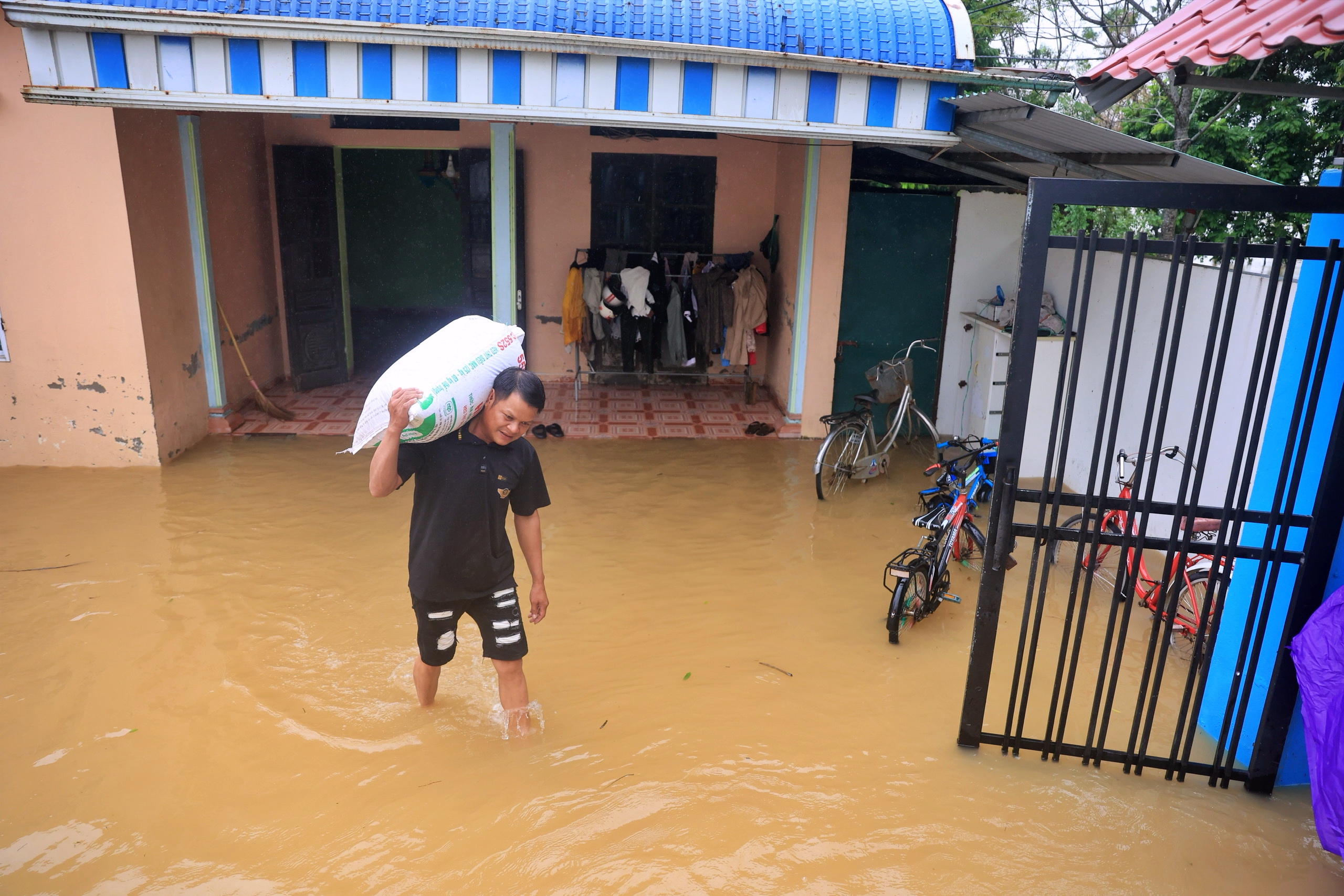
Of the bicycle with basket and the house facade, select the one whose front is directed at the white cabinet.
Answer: the bicycle with basket

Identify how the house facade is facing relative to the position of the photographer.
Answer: facing the viewer

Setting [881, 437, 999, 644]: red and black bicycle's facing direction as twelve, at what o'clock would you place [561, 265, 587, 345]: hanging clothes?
The hanging clothes is roughly at 9 o'clock from the red and black bicycle.

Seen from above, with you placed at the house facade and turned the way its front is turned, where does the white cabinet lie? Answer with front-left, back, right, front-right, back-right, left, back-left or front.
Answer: left

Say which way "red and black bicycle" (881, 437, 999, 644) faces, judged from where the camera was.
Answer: facing away from the viewer and to the right of the viewer

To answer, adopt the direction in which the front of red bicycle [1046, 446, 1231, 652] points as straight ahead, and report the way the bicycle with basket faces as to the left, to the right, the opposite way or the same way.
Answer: to the right

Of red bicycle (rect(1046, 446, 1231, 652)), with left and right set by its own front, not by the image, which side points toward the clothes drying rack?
front

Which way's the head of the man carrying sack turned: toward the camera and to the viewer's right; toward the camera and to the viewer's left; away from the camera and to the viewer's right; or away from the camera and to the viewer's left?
toward the camera and to the viewer's right

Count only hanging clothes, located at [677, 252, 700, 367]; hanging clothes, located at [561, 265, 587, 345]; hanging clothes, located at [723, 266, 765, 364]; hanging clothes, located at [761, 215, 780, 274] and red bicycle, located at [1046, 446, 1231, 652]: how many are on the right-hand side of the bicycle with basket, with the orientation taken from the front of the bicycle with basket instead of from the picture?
1

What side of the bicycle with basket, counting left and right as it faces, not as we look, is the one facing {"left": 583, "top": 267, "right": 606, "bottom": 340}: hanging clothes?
left

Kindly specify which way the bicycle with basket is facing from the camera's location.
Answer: facing away from the viewer and to the right of the viewer

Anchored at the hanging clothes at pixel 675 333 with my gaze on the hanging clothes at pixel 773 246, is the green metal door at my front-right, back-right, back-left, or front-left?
front-right

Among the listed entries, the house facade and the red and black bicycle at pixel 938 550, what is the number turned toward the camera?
1

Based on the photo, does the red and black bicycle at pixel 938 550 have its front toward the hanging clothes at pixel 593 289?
no

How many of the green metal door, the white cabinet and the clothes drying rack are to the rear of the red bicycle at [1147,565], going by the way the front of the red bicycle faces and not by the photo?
0

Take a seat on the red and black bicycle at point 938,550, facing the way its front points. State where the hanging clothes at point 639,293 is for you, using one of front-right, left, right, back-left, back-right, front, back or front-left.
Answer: left

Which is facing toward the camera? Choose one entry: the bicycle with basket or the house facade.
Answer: the house facade

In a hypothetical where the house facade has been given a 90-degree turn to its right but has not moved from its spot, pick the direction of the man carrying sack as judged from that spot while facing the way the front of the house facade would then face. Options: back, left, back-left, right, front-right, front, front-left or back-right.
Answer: left

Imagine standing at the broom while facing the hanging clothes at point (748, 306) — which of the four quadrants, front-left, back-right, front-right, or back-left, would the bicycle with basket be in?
front-right

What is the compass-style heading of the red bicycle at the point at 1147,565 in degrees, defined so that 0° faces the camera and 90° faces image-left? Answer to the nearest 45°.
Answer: approximately 135°

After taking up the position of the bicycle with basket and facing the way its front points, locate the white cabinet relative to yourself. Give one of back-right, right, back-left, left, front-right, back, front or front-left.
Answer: front
